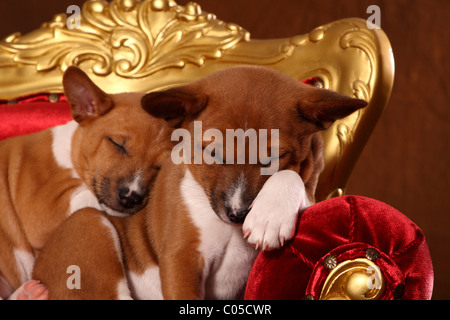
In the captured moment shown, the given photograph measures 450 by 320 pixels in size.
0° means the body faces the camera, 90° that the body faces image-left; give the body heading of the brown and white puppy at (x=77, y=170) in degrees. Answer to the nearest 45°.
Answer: approximately 315°

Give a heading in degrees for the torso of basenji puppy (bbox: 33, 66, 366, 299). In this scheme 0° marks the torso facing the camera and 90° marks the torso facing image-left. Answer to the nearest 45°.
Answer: approximately 315°
